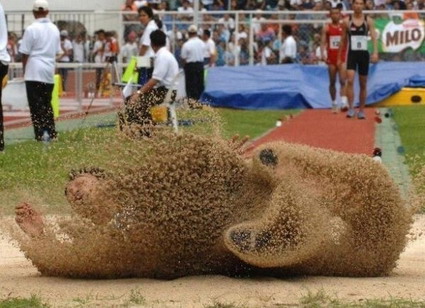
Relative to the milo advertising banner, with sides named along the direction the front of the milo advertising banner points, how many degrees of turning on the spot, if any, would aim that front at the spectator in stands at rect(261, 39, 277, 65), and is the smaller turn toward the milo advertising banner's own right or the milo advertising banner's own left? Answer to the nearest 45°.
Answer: approximately 90° to the milo advertising banner's own right

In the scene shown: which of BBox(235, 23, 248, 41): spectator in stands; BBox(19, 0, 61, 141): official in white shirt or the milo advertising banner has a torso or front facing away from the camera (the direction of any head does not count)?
the official in white shirt

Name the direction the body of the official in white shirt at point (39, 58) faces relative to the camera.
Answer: away from the camera

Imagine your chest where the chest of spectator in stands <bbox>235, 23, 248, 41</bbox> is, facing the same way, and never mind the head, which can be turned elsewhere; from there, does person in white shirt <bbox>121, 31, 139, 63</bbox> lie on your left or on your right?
on your right
